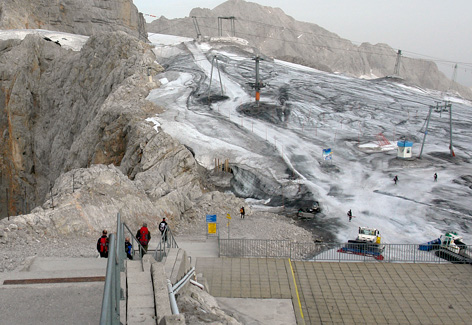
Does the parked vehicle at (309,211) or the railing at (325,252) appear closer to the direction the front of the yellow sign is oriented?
the railing

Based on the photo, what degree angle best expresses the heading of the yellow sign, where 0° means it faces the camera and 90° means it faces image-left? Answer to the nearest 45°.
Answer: approximately 0°

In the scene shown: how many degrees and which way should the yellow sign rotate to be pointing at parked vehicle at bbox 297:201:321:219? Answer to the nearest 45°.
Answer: approximately 135° to its left

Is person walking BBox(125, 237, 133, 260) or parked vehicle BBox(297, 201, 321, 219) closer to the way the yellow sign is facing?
the person walking

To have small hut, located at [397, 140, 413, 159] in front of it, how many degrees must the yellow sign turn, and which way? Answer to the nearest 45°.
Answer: approximately 135° to its left
